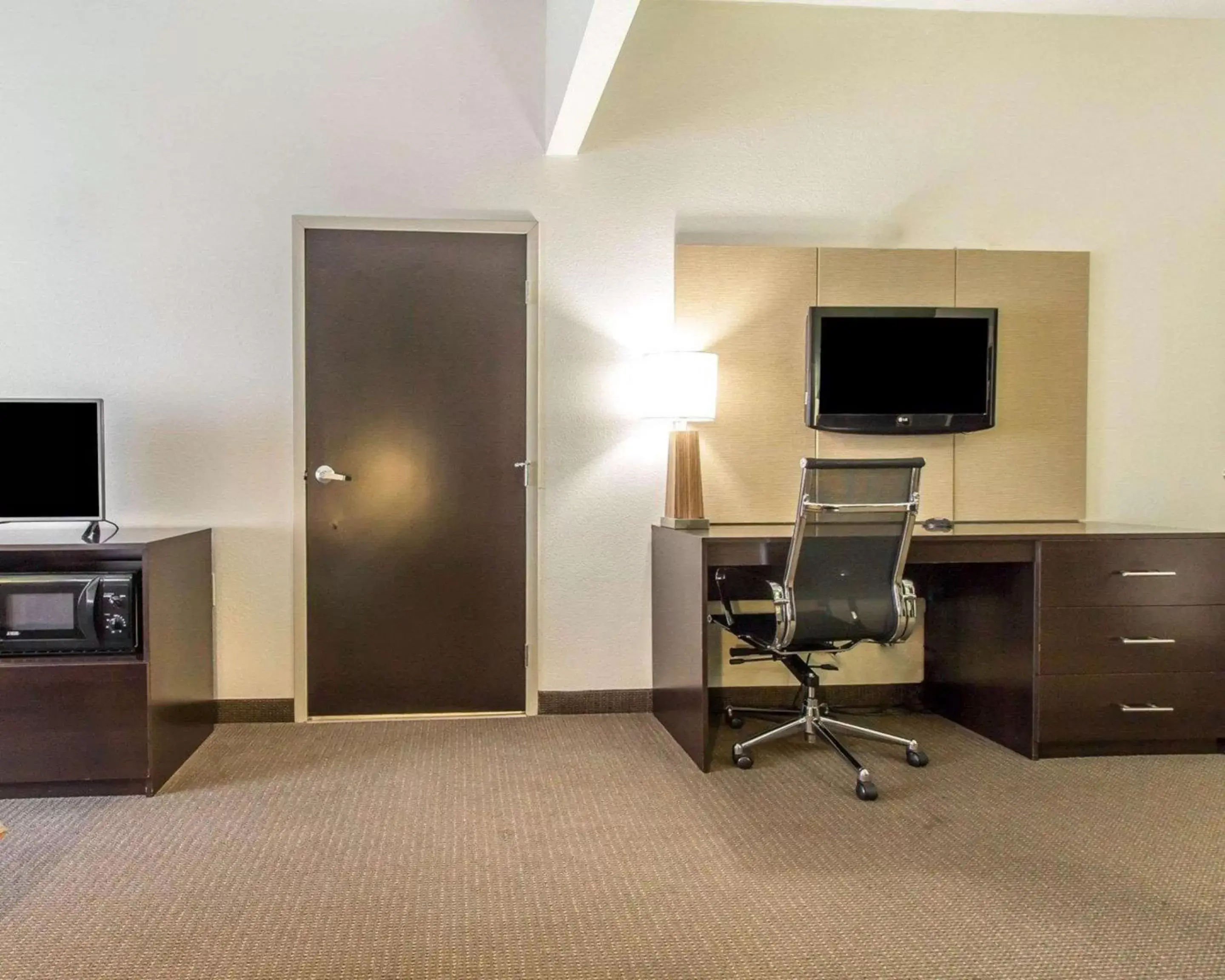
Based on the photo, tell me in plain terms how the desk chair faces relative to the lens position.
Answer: facing away from the viewer and to the left of the viewer

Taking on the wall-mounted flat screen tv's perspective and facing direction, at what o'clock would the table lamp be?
The table lamp is roughly at 2 o'clock from the wall-mounted flat screen tv.

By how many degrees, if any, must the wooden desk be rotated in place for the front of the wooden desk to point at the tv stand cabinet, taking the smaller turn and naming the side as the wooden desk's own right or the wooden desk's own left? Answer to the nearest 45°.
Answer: approximately 45° to the wooden desk's own right

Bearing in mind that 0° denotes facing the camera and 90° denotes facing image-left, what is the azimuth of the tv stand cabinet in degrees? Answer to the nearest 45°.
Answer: approximately 0°

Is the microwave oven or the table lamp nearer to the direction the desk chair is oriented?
the table lamp
